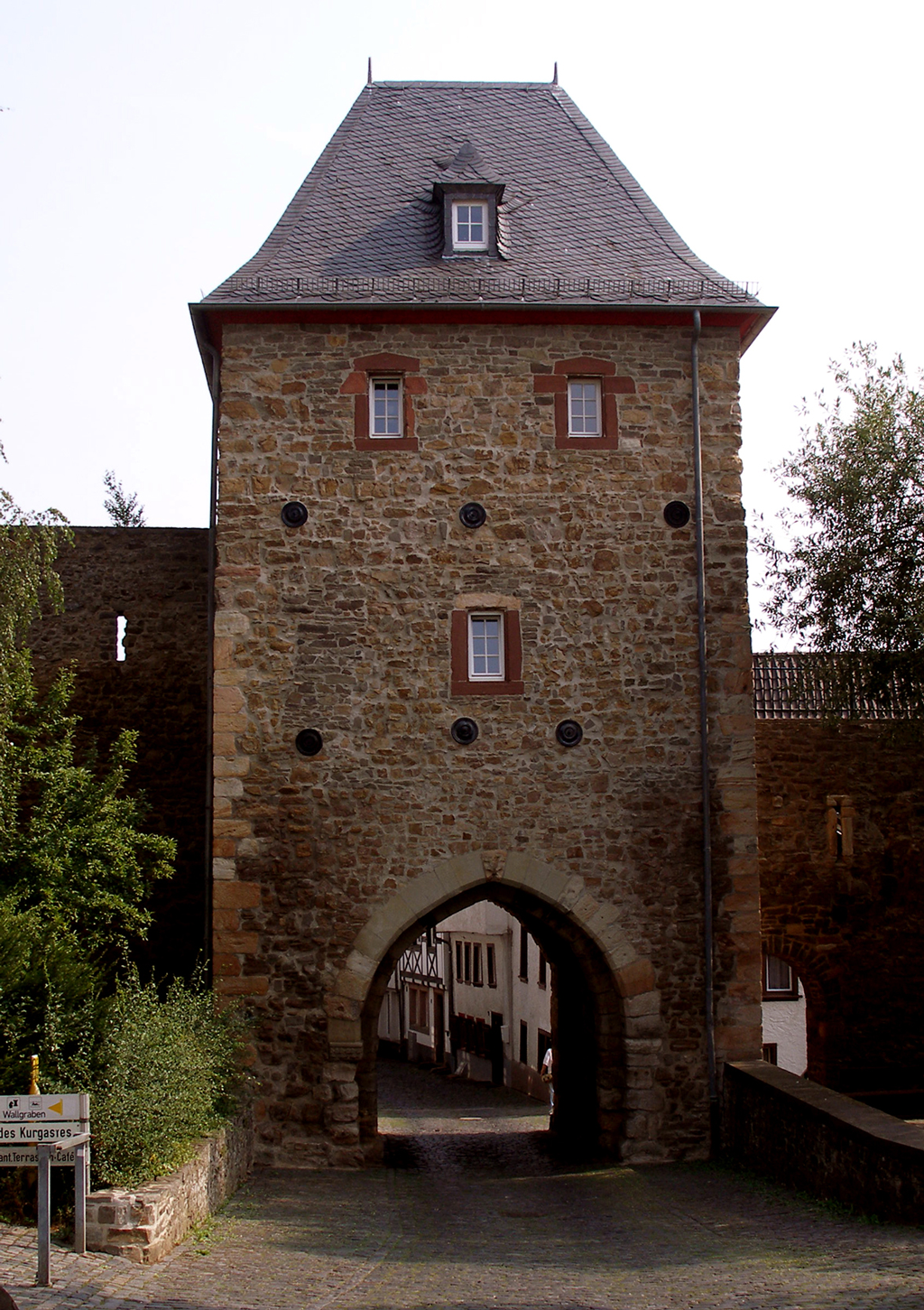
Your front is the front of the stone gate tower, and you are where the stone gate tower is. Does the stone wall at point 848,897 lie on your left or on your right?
on your left

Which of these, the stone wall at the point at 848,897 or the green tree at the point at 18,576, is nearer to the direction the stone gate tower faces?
the green tree

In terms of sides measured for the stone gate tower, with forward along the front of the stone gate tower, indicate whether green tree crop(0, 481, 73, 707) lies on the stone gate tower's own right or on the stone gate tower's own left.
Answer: on the stone gate tower's own right

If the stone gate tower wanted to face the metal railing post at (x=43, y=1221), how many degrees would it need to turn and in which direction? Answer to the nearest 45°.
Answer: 0° — it already faces it

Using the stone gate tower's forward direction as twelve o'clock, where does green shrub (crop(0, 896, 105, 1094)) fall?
The green shrub is roughly at 1 o'clock from the stone gate tower.

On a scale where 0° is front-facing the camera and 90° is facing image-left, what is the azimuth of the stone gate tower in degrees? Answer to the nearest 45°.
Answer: approximately 0°

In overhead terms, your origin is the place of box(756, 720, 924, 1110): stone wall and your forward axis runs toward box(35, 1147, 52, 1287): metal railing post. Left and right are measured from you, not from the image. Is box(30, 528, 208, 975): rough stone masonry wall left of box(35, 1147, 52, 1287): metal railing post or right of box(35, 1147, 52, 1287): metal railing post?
right
